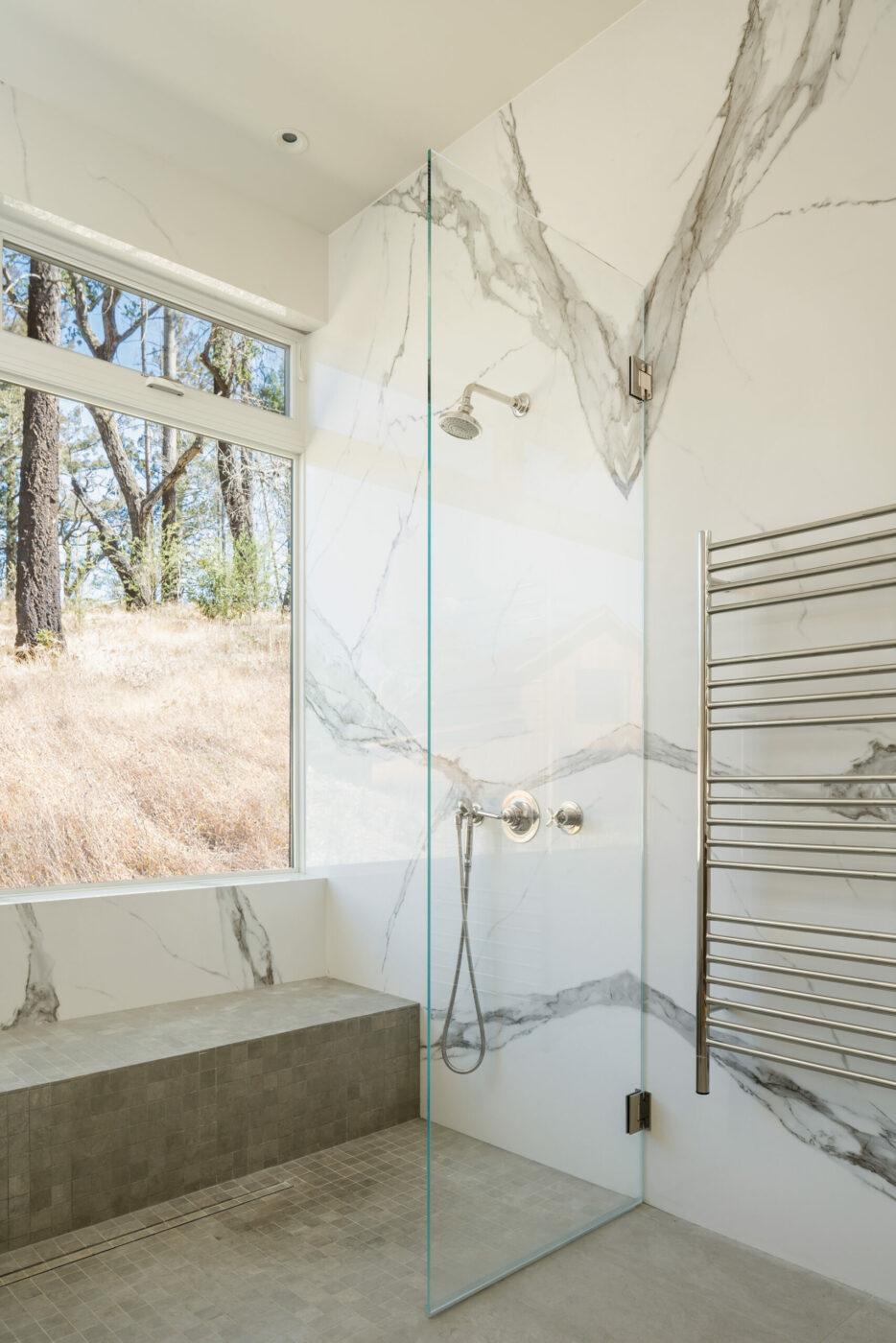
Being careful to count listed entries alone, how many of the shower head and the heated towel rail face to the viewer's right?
0

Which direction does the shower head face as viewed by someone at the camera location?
facing the viewer and to the left of the viewer

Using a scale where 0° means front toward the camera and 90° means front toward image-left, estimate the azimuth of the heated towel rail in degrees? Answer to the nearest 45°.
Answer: approximately 45°

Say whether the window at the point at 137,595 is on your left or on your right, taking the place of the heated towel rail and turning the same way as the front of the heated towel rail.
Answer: on your right

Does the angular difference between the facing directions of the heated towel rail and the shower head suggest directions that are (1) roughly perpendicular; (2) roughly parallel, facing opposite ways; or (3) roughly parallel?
roughly parallel

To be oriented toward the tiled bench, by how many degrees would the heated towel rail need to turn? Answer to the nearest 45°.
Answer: approximately 45° to its right

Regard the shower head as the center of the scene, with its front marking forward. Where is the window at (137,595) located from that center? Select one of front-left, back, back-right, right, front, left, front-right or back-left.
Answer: right
